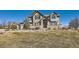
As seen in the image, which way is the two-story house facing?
toward the camera

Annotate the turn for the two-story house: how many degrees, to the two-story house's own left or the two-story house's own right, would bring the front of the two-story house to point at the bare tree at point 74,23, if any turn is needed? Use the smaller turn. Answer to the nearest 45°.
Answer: approximately 90° to the two-story house's own left
